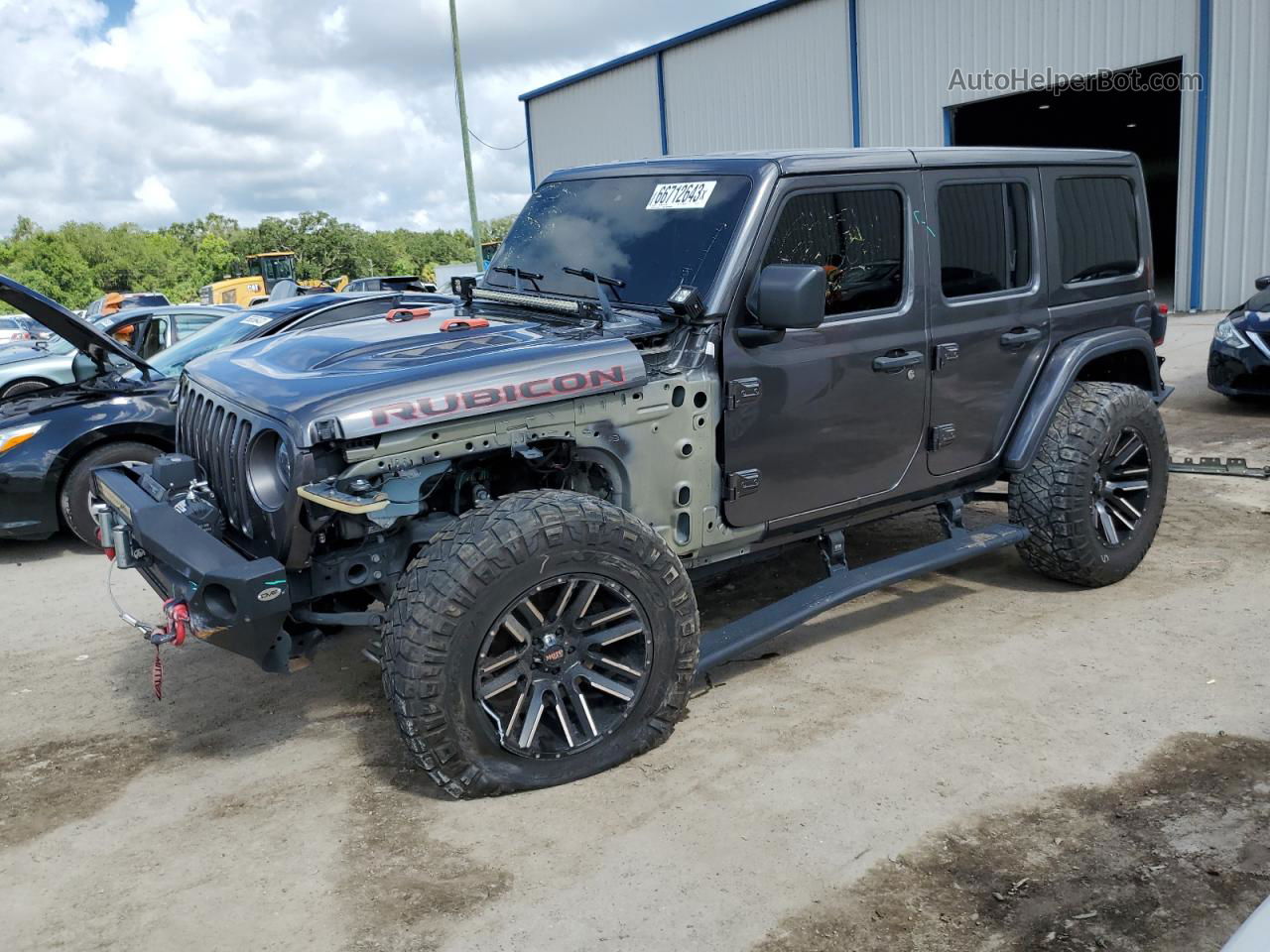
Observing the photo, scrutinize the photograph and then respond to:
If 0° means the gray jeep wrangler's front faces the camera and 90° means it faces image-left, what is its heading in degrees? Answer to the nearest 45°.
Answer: approximately 45°

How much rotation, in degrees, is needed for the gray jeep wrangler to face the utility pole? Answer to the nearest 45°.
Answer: approximately 135° to its right

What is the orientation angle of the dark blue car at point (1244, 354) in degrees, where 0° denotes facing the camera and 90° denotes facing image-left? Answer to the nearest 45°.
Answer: approximately 45°

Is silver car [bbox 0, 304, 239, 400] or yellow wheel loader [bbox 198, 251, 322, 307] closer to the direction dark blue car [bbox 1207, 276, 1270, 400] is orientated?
the silver car

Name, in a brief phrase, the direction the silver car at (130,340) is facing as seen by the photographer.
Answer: facing to the left of the viewer

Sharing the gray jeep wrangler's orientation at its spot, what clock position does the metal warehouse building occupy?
The metal warehouse building is roughly at 5 o'clock from the gray jeep wrangler.

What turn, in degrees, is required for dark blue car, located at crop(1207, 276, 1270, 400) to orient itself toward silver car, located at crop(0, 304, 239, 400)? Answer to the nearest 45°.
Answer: approximately 45° to its right

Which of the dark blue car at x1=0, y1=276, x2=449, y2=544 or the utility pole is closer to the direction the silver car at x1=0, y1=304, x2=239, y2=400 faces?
the dark blue car

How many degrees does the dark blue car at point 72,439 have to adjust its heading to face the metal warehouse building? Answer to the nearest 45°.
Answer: approximately 180°

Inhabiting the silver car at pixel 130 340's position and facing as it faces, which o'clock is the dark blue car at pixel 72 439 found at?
The dark blue car is roughly at 9 o'clock from the silver car.

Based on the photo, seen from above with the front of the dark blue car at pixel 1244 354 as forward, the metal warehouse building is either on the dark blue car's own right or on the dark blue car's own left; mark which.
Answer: on the dark blue car's own right
